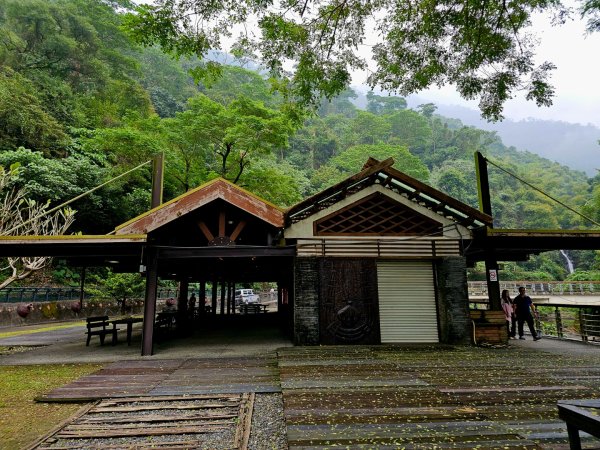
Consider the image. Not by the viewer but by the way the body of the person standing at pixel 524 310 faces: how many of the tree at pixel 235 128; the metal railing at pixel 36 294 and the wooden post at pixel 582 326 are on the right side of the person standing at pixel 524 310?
2

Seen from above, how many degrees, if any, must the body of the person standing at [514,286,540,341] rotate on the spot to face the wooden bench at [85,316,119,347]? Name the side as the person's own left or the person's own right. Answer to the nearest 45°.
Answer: approximately 45° to the person's own right

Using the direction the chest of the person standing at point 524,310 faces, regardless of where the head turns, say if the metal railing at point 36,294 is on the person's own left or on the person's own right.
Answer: on the person's own right

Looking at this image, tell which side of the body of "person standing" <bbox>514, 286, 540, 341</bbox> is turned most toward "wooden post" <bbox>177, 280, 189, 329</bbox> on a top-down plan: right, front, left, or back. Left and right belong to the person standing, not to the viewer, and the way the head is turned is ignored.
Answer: right

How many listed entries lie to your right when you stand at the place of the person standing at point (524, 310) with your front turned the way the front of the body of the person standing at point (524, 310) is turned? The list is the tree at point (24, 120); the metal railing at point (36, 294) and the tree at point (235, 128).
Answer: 3

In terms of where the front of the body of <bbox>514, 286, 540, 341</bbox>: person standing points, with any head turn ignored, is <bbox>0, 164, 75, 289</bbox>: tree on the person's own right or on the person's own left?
on the person's own right

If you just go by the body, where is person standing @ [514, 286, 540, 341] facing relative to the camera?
toward the camera

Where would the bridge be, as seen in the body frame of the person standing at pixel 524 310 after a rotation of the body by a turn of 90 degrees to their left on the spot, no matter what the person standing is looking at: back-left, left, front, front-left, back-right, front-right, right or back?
left

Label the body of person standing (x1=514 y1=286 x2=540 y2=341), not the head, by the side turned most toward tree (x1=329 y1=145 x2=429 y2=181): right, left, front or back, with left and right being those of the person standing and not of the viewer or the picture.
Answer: back

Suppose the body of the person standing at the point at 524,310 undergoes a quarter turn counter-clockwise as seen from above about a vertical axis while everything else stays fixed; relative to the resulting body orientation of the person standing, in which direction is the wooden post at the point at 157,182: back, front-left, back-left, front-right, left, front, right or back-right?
back-right

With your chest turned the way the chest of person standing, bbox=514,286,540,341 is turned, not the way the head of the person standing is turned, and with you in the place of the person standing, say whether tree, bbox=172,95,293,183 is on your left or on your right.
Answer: on your right
